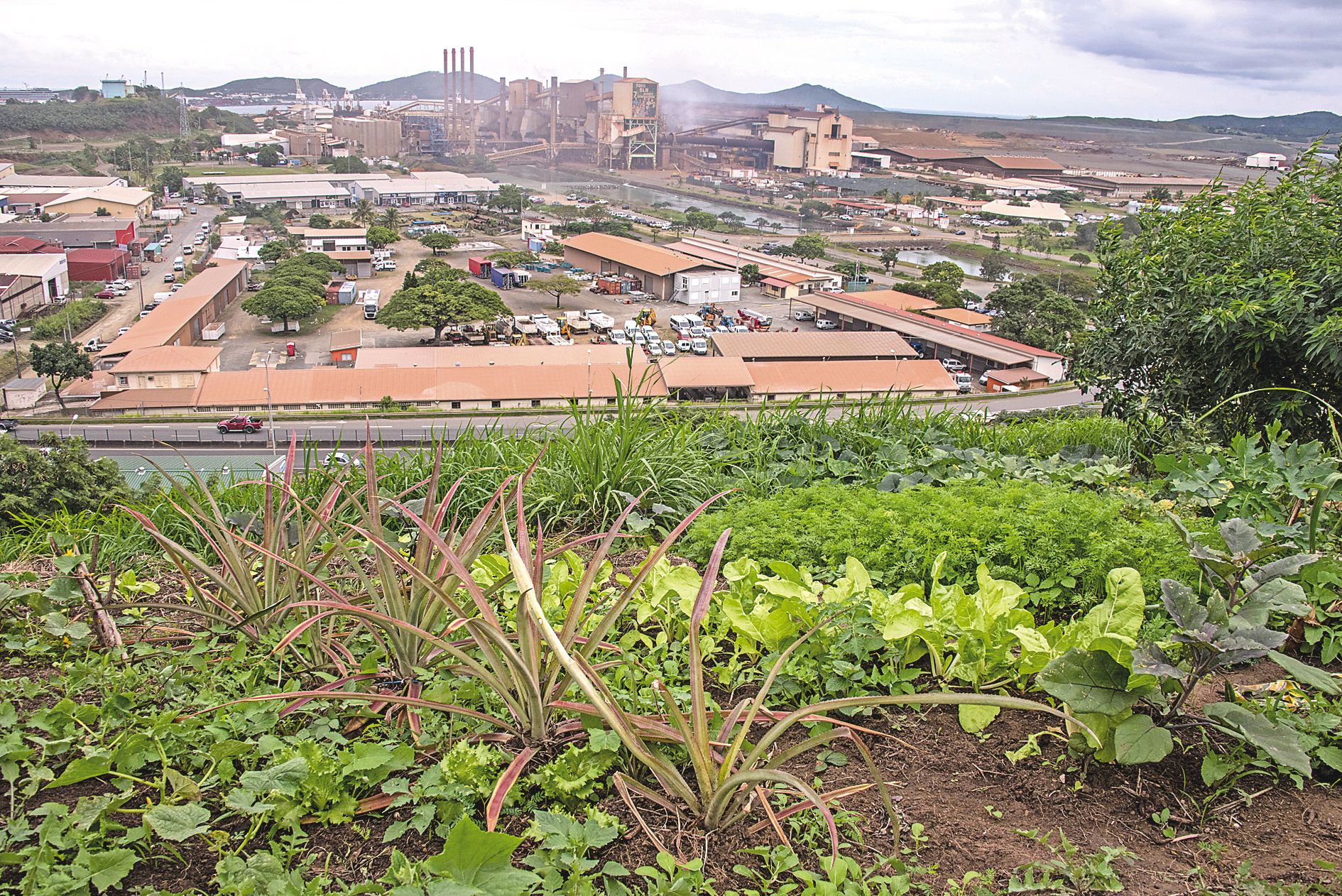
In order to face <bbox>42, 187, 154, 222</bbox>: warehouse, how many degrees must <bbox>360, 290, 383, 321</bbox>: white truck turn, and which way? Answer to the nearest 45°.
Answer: approximately 135° to its right

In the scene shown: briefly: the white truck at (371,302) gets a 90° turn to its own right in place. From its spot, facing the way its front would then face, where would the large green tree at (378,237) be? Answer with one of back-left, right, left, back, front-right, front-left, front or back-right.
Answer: right

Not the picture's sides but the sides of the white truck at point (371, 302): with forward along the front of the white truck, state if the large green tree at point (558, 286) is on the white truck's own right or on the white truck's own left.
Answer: on the white truck's own left

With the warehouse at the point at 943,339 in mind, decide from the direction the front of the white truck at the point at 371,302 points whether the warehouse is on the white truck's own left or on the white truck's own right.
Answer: on the white truck's own left

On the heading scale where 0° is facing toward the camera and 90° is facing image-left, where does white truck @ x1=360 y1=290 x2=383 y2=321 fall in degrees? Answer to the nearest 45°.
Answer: approximately 0°

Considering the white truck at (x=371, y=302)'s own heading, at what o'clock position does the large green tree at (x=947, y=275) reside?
The large green tree is roughly at 9 o'clock from the white truck.

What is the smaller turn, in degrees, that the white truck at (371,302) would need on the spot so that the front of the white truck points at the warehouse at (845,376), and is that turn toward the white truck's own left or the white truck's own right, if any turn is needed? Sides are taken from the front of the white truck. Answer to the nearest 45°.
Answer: approximately 45° to the white truck's own left

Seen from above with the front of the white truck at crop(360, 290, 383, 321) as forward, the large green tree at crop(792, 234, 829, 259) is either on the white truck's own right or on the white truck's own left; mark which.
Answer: on the white truck's own left

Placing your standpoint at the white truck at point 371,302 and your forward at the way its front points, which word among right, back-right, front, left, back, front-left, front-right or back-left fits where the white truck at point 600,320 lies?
front-left
